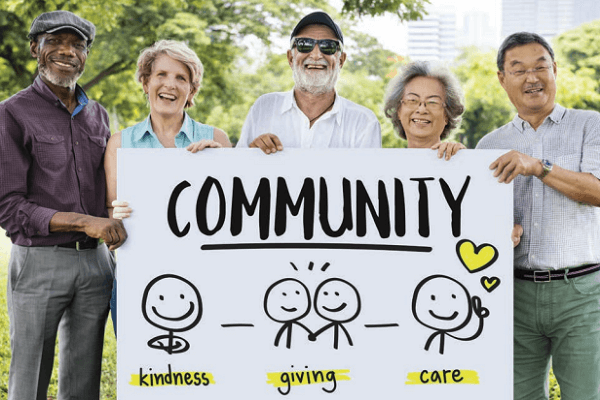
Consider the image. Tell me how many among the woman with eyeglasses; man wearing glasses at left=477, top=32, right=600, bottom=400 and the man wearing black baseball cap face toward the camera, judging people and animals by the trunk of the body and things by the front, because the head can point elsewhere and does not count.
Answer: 3

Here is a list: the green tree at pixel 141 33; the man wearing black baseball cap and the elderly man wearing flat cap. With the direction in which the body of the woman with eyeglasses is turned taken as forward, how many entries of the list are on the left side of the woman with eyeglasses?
0

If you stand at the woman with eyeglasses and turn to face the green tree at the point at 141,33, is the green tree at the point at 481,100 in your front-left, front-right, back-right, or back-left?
front-right

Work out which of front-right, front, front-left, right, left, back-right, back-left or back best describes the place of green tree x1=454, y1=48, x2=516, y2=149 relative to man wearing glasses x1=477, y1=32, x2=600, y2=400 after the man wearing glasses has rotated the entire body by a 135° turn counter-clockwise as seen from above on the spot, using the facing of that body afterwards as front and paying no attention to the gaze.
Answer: front-left

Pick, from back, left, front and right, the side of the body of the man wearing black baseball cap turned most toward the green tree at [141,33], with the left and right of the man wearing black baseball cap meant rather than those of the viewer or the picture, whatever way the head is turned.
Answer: back

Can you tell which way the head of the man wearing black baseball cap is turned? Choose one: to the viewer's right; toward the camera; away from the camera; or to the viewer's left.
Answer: toward the camera

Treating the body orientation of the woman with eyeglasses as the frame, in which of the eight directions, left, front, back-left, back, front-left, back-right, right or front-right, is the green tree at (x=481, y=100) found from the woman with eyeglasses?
back

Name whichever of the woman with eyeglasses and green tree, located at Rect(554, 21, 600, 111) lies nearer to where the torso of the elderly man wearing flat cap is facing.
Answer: the woman with eyeglasses

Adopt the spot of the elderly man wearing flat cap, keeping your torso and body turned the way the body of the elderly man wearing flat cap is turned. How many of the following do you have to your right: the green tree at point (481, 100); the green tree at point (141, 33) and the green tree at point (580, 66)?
0

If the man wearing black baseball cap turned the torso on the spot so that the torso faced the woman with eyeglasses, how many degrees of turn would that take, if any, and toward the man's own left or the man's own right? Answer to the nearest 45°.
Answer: approximately 90° to the man's own left

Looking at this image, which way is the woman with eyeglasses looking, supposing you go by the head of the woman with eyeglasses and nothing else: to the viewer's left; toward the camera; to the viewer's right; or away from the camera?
toward the camera

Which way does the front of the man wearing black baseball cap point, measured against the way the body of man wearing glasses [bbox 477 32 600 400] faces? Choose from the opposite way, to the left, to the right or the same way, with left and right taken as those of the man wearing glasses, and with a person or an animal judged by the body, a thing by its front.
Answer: the same way

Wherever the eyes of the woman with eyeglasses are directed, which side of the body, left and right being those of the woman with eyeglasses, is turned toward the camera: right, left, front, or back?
front

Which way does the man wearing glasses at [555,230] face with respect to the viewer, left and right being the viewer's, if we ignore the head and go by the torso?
facing the viewer

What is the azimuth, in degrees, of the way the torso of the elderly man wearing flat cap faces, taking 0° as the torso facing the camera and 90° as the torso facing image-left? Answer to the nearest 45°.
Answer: approximately 315°

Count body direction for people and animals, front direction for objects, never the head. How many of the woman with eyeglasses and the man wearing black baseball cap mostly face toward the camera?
2

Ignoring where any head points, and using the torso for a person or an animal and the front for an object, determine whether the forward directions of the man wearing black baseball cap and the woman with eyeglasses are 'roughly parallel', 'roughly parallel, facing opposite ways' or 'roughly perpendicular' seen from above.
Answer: roughly parallel

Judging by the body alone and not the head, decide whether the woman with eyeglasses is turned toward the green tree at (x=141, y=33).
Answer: no
